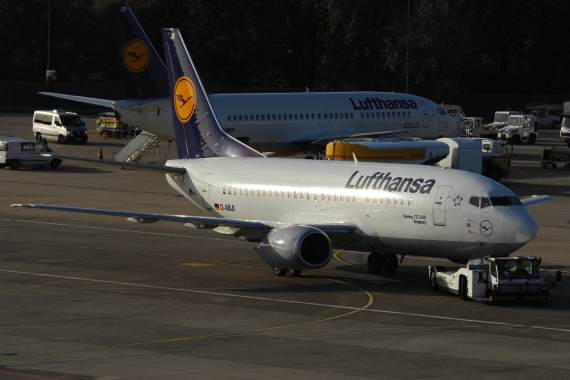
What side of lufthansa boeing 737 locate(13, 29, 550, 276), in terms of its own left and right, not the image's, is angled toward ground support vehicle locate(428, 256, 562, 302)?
front

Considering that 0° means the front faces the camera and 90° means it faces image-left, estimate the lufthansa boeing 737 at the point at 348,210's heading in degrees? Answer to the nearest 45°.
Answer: approximately 315°
